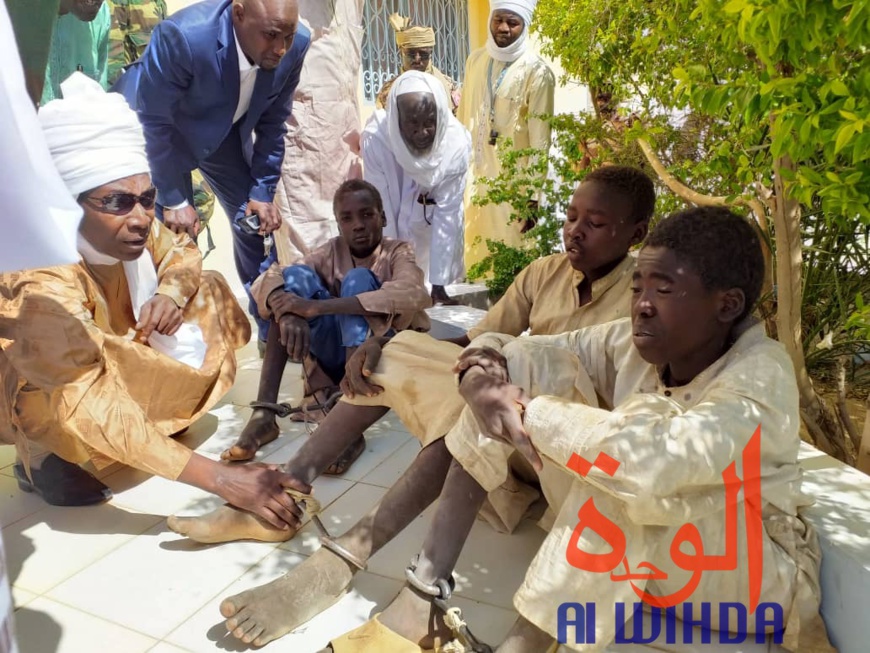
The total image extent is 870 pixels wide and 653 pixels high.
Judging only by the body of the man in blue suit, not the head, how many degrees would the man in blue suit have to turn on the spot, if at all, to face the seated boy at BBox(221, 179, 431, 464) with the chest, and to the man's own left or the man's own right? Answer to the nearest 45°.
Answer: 0° — they already face them

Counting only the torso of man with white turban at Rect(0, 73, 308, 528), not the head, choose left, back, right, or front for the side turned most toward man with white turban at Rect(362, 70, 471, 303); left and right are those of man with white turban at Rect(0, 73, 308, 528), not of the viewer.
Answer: left

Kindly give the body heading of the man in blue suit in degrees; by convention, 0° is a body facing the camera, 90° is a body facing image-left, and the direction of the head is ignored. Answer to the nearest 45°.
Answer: approximately 315°

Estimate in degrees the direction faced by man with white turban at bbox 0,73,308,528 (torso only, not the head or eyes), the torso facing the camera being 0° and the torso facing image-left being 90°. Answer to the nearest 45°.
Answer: approximately 315°

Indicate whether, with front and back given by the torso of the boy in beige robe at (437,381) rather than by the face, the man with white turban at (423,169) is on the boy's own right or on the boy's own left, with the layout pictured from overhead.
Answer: on the boy's own right

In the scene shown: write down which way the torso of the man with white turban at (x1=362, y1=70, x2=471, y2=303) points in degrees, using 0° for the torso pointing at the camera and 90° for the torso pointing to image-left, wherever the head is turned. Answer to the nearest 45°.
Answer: approximately 0°

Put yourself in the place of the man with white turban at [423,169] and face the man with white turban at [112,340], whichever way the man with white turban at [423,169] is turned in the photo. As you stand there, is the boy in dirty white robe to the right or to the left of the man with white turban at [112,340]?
left

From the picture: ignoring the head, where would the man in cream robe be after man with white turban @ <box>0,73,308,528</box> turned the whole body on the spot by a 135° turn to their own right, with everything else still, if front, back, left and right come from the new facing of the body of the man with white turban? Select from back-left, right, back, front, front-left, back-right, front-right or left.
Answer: back-right
